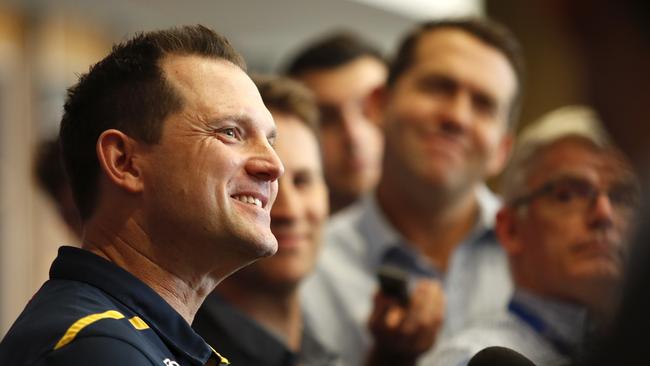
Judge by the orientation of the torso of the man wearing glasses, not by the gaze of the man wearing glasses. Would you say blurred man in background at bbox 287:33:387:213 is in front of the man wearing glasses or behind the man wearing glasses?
behind

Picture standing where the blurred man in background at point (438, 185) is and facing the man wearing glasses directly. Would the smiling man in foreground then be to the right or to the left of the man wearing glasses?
right

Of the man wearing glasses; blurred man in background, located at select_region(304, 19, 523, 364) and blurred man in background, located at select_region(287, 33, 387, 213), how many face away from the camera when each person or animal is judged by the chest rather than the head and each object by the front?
0

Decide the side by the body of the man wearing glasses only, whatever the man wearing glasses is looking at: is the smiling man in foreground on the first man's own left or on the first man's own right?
on the first man's own right

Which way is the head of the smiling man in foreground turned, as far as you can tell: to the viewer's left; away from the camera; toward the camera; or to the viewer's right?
to the viewer's right

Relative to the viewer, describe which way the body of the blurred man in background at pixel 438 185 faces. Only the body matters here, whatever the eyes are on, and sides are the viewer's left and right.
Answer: facing the viewer

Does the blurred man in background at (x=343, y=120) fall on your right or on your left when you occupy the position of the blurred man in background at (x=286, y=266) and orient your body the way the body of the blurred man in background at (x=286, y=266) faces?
on your left

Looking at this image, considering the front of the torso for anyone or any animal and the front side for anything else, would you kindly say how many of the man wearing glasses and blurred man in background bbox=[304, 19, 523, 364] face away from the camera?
0

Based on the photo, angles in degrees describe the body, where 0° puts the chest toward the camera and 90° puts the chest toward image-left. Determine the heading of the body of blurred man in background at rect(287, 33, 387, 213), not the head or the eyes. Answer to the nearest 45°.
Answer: approximately 315°
